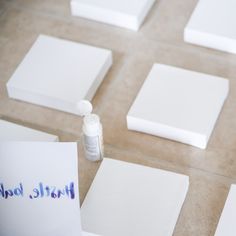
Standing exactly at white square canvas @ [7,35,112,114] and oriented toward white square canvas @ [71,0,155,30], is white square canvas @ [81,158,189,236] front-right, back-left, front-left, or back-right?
back-right

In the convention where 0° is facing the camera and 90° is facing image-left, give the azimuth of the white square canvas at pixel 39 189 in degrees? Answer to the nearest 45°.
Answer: approximately 0°

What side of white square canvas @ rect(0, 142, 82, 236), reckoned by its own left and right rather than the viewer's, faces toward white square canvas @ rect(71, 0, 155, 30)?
back

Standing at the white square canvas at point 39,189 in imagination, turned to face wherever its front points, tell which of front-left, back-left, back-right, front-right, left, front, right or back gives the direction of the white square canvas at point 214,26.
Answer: back-left
